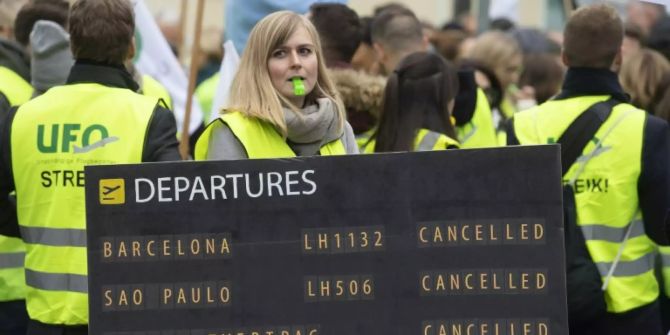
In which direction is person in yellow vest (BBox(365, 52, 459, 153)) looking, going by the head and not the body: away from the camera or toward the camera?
away from the camera

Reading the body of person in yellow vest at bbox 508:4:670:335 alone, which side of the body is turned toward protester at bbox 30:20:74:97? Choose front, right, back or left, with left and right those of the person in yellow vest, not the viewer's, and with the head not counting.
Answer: left

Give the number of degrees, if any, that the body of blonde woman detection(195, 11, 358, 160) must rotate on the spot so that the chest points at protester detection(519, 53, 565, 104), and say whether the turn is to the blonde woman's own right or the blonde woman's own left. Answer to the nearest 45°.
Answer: approximately 90° to the blonde woman's own left

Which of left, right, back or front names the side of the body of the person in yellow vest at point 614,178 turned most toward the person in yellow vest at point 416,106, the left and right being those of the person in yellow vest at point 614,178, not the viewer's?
left

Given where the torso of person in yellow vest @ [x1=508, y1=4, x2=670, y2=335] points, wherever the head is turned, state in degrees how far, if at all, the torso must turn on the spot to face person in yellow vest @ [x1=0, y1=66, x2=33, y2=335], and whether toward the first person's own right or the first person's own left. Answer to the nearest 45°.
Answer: approximately 90° to the first person's own left

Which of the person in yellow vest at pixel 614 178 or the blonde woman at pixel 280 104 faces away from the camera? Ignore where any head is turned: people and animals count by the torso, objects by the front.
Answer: the person in yellow vest

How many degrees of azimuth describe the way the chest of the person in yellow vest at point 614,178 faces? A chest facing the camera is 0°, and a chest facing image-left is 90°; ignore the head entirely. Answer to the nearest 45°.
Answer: approximately 180°

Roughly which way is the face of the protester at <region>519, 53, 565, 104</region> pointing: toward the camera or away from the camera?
away from the camera

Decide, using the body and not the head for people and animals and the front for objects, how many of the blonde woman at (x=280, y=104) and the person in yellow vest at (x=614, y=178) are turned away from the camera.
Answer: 1
